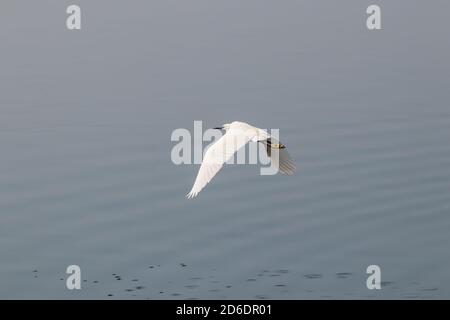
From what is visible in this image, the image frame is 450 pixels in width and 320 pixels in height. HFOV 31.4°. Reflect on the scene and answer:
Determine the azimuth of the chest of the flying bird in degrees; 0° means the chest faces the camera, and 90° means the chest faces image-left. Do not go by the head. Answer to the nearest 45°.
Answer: approximately 135°
